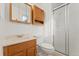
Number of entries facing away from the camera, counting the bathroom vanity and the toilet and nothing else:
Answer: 0

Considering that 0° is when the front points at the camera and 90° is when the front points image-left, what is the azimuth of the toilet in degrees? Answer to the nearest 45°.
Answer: approximately 315°

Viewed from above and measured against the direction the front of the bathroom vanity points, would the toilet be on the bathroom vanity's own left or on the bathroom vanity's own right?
on the bathroom vanity's own left

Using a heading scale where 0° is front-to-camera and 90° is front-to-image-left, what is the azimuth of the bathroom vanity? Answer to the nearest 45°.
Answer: approximately 315°

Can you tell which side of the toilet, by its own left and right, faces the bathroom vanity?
right
